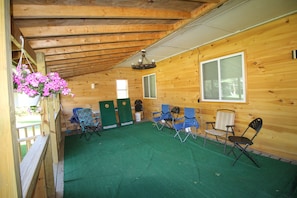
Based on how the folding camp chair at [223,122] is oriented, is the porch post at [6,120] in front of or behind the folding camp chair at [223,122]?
in front

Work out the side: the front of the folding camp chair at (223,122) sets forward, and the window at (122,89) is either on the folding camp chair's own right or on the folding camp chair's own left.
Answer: on the folding camp chair's own right

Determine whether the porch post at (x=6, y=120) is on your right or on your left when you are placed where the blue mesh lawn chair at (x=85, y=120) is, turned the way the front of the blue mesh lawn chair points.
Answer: on your right

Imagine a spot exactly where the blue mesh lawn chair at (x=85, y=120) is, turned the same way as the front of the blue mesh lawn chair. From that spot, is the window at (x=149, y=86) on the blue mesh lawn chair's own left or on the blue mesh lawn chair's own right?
on the blue mesh lawn chair's own left

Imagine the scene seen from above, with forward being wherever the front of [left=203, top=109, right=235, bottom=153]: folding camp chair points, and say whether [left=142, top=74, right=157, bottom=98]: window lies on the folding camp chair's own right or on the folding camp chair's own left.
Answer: on the folding camp chair's own right

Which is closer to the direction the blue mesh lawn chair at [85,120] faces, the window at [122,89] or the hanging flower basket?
the hanging flower basket

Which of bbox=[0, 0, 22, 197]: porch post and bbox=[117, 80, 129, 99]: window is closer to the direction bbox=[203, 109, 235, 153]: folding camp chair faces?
the porch post

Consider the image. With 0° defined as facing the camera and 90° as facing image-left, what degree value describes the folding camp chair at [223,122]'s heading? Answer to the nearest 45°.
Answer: approximately 45°

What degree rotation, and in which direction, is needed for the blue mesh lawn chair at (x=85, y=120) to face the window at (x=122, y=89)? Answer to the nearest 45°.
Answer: approximately 90° to its left
